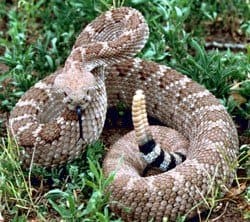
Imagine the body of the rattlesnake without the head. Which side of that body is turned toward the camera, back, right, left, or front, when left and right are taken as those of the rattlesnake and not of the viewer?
front
